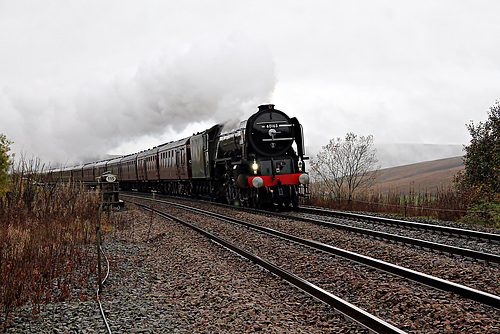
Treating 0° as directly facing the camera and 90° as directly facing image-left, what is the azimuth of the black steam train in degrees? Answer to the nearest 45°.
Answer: approximately 315°

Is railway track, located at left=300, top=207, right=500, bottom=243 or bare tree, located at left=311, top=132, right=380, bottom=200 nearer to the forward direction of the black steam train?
the railway track

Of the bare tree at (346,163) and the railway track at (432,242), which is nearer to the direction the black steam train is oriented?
the railway track

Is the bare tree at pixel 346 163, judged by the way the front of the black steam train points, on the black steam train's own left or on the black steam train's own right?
on the black steam train's own left

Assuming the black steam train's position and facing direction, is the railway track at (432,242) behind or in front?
in front

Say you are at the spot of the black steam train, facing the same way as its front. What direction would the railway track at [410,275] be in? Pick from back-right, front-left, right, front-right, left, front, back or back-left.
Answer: front-right

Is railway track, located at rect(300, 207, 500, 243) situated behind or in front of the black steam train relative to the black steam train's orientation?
in front
